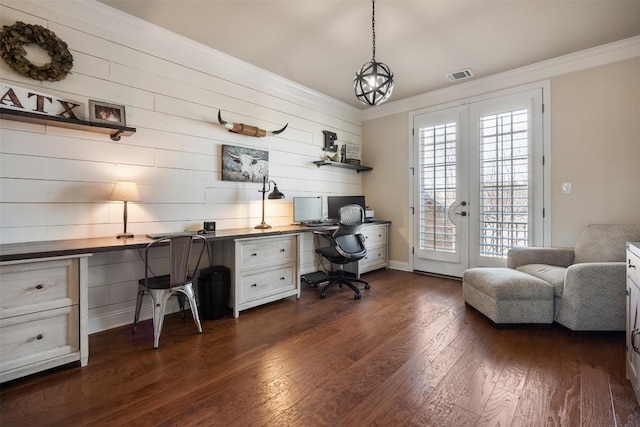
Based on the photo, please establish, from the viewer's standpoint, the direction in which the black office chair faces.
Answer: facing away from the viewer and to the left of the viewer

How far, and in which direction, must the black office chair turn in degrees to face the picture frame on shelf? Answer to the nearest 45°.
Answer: approximately 90° to its left

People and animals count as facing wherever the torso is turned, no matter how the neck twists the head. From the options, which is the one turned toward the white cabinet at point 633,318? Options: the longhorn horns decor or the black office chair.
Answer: the longhorn horns decor

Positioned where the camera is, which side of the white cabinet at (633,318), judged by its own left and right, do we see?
left

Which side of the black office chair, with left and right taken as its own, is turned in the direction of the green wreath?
left

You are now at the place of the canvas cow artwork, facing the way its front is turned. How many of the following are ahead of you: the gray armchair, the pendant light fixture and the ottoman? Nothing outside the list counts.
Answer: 3

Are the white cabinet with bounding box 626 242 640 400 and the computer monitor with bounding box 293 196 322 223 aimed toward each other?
yes

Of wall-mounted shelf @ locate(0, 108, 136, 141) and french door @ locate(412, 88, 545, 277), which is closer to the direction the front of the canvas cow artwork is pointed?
the french door
